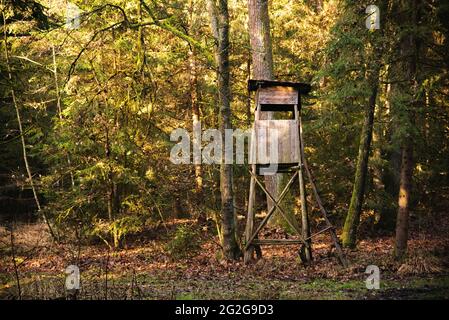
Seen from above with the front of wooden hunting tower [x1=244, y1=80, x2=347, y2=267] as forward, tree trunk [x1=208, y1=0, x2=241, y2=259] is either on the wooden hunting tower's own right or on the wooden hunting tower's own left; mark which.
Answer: on the wooden hunting tower's own right

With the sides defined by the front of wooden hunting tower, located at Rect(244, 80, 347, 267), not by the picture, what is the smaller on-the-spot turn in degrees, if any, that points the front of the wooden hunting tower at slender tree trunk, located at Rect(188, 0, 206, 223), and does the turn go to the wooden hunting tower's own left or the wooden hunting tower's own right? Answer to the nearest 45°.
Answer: approximately 135° to the wooden hunting tower's own right

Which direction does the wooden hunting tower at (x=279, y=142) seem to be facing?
toward the camera

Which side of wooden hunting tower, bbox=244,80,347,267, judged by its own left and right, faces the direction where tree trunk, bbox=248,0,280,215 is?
back

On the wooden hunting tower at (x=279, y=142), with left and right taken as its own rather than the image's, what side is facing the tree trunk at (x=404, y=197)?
left

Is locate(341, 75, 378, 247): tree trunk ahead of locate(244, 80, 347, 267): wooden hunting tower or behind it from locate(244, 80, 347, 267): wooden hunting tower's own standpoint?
behind

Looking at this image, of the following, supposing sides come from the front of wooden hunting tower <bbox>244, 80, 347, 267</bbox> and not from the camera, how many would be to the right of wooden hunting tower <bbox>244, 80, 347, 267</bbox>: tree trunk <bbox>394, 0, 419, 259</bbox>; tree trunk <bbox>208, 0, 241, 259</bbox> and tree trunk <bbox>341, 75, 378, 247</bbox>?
1

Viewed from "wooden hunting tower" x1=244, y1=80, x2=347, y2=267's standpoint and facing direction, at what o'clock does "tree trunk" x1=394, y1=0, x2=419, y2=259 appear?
The tree trunk is roughly at 9 o'clock from the wooden hunting tower.
